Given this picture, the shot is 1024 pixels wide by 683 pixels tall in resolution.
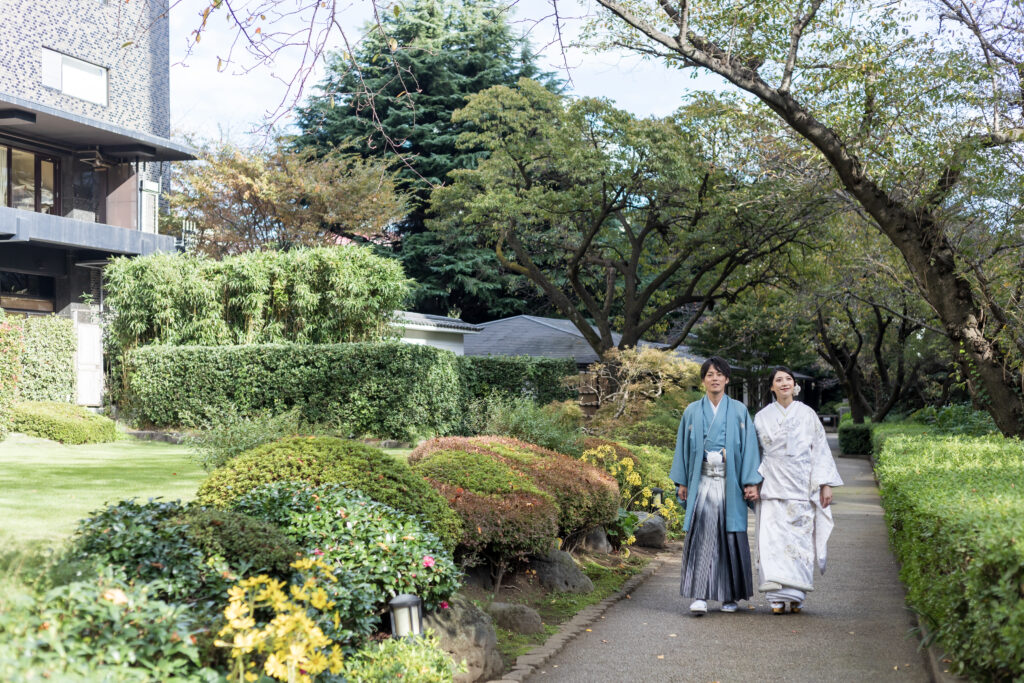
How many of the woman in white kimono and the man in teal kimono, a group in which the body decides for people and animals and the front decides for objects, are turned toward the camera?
2

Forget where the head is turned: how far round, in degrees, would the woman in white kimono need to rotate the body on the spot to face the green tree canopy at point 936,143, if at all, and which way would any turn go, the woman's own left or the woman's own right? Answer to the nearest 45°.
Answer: approximately 180°

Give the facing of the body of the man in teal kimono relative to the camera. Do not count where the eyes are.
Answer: toward the camera

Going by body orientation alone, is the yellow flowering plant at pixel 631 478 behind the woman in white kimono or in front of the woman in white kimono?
behind

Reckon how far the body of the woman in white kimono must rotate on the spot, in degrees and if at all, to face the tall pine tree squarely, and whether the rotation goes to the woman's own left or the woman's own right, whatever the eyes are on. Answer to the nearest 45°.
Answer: approximately 135° to the woman's own right

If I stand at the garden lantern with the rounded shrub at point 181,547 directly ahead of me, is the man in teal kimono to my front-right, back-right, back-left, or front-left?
back-right

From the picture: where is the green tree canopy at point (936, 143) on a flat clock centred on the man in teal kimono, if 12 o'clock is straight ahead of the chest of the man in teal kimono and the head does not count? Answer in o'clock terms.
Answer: The green tree canopy is roughly at 7 o'clock from the man in teal kimono.

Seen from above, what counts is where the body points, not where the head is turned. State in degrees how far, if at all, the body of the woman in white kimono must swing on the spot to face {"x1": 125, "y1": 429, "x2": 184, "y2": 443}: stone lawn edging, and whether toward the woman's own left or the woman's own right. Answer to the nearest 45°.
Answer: approximately 135° to the woman's own right

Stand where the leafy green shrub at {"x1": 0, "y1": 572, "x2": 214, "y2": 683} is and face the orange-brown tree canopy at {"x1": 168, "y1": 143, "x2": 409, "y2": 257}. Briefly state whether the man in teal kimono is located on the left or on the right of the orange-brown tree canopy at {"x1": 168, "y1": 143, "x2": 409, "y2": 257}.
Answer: right

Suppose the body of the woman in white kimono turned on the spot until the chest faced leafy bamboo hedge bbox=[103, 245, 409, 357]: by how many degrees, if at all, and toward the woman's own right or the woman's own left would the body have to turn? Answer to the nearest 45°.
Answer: approximately 135° to the woman's own right

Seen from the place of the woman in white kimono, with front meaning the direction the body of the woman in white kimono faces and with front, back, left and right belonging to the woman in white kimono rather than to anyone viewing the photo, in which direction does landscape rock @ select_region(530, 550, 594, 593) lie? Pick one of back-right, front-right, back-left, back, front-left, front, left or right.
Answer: right

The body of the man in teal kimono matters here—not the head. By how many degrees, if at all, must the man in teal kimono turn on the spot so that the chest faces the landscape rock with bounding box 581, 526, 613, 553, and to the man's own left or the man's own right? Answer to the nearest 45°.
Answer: approximately 135° to the man's own right
